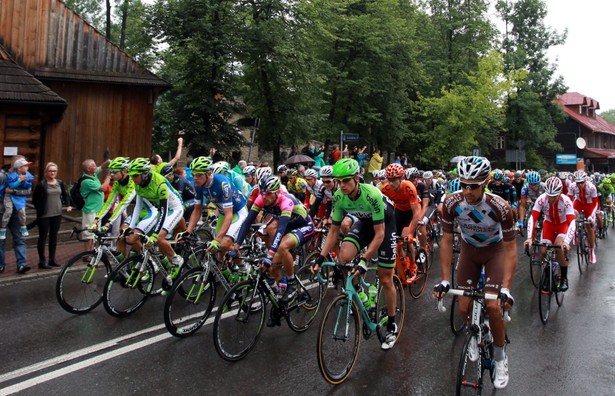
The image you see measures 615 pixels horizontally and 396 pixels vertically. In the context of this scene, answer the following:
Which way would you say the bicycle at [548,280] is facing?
toward the camera

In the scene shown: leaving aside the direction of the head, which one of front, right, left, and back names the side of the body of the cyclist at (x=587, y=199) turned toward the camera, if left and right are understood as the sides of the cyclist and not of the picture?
front

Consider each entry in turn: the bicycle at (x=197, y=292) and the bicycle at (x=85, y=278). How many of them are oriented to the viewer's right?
0

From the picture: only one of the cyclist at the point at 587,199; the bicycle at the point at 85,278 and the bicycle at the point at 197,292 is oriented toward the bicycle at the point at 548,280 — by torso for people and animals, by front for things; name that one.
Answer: the cyclist

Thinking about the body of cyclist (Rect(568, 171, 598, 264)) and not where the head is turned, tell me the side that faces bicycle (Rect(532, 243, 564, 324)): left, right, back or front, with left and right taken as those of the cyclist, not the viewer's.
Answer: front

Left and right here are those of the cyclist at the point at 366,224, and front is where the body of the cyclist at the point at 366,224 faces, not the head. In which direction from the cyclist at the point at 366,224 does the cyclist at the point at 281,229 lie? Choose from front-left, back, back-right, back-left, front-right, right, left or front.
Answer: right

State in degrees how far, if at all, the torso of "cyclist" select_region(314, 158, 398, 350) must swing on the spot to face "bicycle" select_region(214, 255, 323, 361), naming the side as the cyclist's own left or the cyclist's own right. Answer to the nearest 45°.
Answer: approximately 45° to the cyclist's own right

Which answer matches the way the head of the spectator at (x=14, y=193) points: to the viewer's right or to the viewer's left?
to the viewer's right

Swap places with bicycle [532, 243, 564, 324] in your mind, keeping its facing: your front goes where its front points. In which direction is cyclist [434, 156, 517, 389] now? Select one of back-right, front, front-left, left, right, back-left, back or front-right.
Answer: front

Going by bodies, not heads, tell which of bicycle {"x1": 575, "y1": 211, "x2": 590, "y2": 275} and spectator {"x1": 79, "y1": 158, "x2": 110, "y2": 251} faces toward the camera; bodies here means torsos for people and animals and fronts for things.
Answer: the bicycle

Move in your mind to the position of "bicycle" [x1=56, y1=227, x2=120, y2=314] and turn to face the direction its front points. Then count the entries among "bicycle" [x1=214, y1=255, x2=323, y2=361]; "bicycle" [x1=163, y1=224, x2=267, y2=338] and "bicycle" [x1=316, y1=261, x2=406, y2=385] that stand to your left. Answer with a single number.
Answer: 3

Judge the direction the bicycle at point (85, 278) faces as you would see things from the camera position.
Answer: facing the viewer and to the left of the viewer

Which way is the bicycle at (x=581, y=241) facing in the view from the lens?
facing the viewer

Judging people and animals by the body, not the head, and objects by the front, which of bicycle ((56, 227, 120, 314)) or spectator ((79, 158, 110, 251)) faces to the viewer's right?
the spectator

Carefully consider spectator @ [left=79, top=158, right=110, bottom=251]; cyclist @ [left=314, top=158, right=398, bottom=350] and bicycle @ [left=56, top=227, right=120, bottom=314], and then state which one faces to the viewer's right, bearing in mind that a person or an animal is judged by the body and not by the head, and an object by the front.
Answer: the spectator

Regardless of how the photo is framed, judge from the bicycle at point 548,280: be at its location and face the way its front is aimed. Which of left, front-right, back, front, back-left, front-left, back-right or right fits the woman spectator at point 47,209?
right

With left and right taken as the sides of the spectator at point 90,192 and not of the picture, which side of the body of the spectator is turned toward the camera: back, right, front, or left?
right
